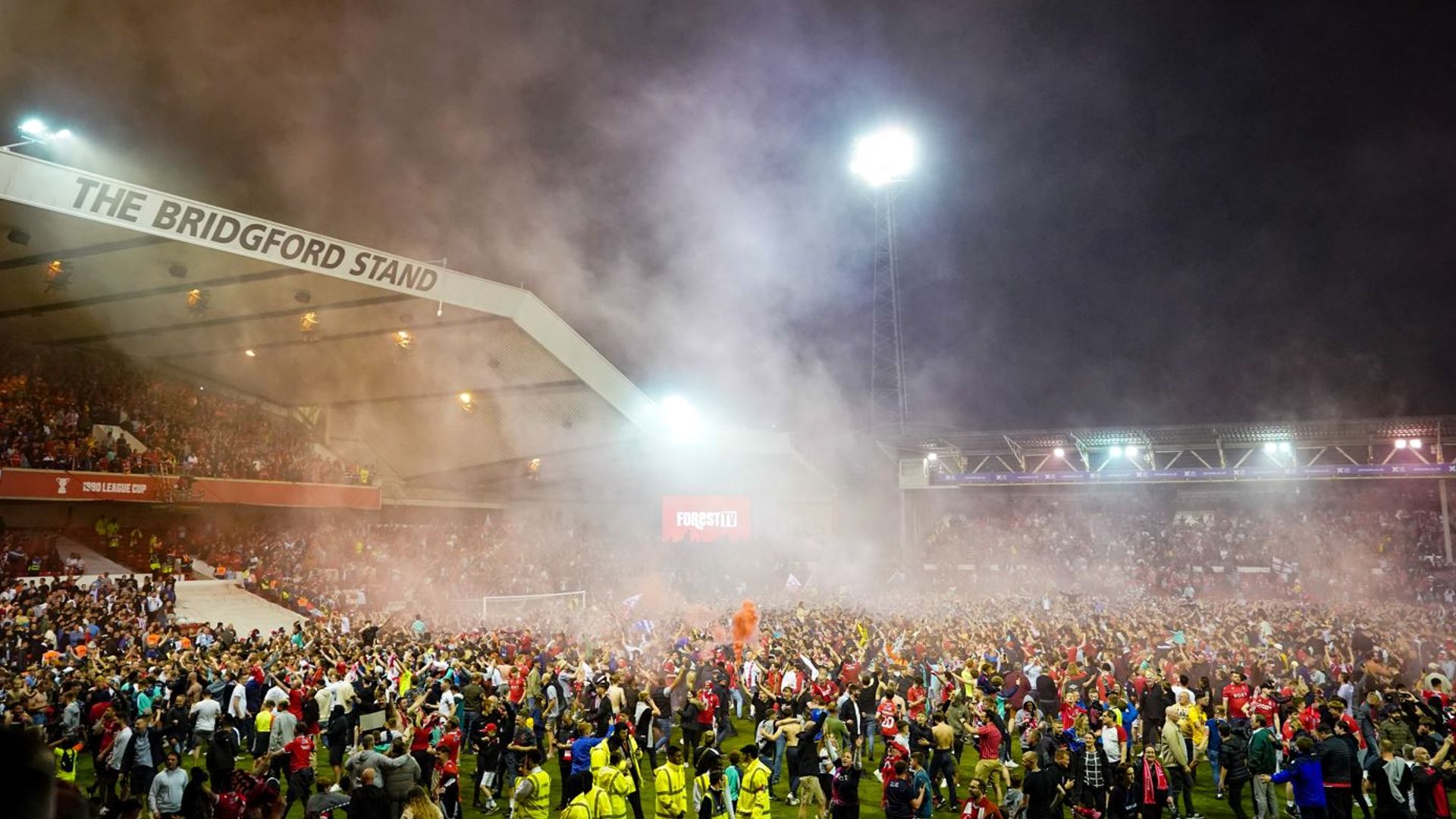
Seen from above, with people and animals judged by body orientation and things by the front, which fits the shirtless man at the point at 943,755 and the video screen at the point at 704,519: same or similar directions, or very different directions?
very different directions

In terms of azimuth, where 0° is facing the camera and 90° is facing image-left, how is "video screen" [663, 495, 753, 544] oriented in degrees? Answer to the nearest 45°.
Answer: approximately 0°

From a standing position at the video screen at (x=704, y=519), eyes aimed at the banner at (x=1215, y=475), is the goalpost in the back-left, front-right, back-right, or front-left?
back-right

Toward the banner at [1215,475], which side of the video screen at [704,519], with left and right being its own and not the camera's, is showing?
left

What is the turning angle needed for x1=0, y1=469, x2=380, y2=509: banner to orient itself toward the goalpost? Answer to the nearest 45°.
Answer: approximately 45° to its left

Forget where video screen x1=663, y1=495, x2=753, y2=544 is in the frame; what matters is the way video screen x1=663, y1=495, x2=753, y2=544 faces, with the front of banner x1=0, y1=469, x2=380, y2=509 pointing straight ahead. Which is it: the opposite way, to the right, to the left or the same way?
to the right

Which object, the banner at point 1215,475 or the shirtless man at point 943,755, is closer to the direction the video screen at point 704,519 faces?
the shirtless man

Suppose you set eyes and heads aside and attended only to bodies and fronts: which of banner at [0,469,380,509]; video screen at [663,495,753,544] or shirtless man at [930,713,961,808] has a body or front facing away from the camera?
the shirtless man

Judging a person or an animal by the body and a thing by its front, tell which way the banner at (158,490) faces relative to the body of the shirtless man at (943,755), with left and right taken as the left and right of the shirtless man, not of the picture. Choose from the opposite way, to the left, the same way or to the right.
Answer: to the right

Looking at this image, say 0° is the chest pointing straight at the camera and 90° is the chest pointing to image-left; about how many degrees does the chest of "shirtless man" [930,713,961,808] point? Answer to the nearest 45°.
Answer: approximately 180°

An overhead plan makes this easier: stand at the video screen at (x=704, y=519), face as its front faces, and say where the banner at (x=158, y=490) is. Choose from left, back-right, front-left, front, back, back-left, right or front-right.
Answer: front-right

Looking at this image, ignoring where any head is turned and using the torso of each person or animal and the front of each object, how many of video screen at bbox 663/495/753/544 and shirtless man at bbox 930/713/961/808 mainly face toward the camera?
1

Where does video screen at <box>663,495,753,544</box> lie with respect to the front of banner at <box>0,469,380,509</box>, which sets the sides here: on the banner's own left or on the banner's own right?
on the banner's own left

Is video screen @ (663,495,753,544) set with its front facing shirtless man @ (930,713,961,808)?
yes

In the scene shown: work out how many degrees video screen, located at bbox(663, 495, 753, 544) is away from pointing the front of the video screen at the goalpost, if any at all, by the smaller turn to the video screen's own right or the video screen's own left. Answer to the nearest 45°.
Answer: approximately 45° to the video screen's own right
